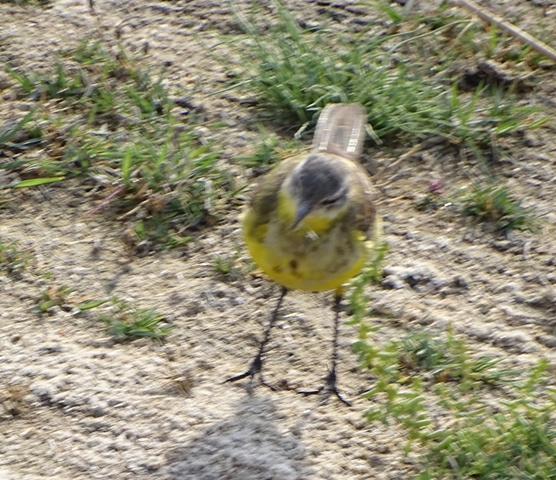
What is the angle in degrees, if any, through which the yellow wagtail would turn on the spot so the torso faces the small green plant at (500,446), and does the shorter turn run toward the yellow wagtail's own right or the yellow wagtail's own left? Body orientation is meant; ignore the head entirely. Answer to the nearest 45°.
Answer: approximately 45° to the yellow wagtail's own left

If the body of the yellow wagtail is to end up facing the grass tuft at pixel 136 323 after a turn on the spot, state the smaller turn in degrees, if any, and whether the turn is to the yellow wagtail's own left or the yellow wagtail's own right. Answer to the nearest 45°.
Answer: approximately 90° to the yellow wagtail's own right

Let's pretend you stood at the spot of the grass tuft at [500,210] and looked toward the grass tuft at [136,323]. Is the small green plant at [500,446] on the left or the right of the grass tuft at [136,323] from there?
left

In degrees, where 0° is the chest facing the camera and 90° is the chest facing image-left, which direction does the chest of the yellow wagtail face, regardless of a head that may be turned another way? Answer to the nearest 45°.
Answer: approximately 0°

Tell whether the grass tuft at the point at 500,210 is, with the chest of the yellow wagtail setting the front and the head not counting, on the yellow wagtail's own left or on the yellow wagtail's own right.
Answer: on the yellow wagtail's own left

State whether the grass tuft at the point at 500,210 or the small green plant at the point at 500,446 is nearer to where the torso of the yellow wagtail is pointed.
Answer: the small green plant
